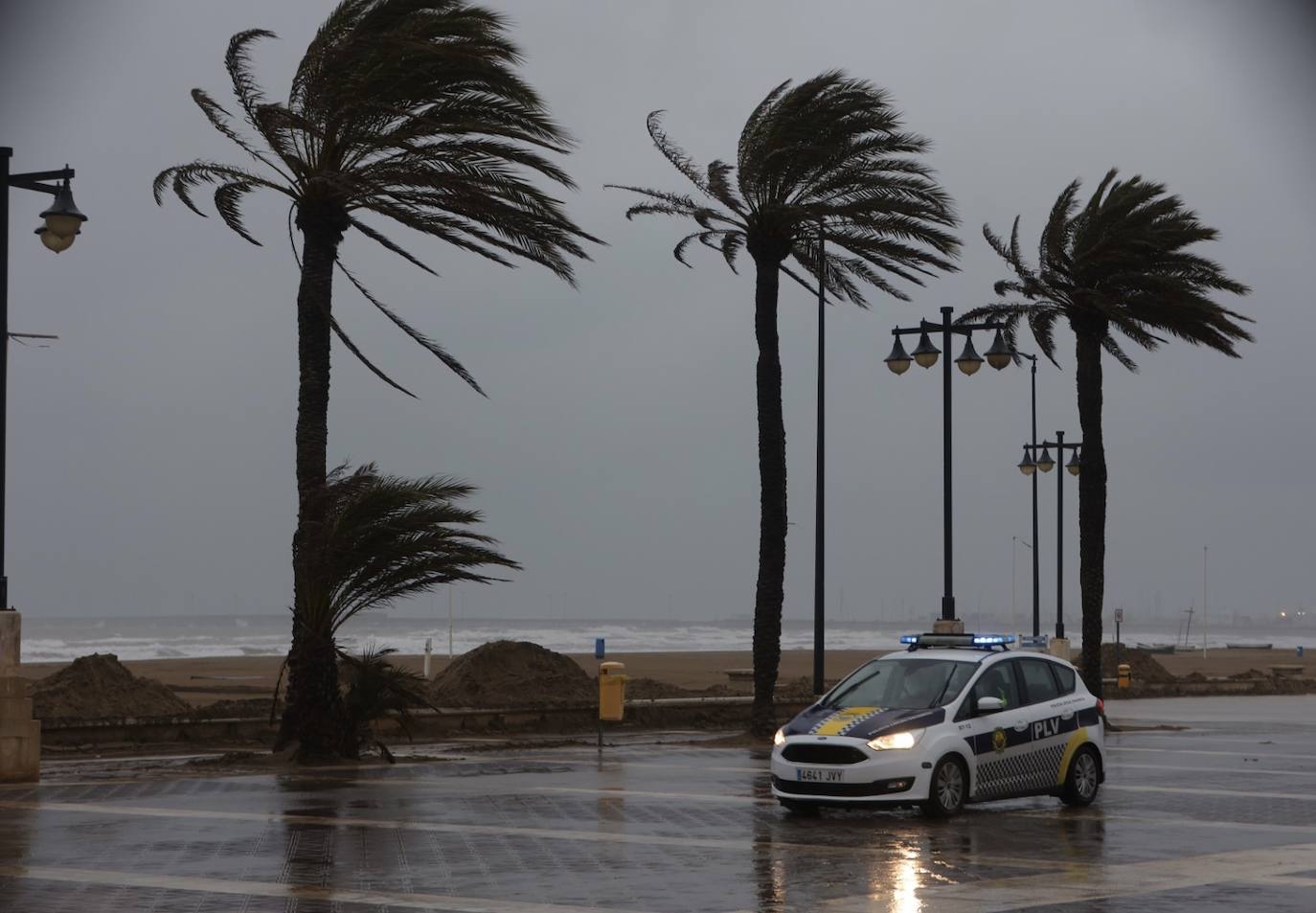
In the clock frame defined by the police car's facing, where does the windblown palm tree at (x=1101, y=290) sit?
The windblown palm tree is roughly at 5 o'clock from the police car.

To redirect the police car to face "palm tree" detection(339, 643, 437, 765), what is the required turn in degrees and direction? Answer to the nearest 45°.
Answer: approximately 90° to its right

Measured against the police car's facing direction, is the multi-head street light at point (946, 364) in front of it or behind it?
behind

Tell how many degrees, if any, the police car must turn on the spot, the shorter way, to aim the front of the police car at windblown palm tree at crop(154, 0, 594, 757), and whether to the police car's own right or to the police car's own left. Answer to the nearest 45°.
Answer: approximately 90° to the police car's own right

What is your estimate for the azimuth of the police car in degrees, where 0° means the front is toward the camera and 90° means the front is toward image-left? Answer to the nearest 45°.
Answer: approximately 45°

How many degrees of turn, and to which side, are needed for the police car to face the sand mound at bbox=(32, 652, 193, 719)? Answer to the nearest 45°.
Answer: approximately 90° to its right

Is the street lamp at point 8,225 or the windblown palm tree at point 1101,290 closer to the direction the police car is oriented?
the street lamp
